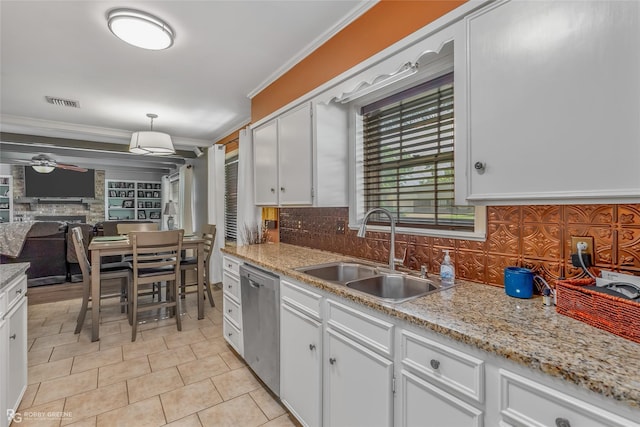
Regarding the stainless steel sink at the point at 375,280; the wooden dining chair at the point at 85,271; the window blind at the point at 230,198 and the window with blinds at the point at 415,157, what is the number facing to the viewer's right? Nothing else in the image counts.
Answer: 1

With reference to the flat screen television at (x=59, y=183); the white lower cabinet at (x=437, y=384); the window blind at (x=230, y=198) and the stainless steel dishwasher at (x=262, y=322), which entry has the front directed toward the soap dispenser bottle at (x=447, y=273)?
the flat screen television

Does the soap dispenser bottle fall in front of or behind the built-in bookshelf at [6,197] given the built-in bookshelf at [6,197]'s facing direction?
in front

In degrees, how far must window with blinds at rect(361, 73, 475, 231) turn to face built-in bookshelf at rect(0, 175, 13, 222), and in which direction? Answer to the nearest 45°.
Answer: approximately 45° to its right

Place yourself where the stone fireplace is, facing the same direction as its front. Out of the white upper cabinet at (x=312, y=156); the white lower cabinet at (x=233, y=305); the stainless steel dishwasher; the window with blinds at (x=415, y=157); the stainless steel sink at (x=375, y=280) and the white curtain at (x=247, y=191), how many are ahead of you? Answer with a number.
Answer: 6

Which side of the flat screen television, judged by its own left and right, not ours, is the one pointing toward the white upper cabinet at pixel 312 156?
front

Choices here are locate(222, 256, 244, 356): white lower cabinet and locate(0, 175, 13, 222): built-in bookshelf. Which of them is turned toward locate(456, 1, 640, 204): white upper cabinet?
the built-in bookshelf

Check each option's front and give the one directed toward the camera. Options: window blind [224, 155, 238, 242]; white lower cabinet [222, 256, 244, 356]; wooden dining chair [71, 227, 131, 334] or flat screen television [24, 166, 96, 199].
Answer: the flat screen television

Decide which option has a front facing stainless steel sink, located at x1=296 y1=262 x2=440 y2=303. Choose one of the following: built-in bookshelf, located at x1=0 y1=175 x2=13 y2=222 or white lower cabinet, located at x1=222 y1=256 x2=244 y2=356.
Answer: the built-in bookshelf
